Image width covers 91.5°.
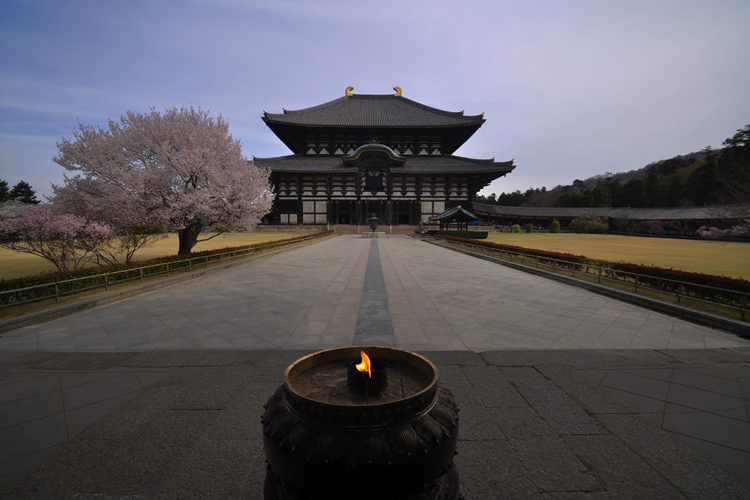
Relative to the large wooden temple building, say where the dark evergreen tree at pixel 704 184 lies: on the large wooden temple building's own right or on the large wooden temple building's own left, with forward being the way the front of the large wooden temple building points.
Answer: on the large wooden temple building's own left

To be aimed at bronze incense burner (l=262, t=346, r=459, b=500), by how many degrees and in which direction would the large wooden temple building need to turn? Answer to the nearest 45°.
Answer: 0° — it already faces it

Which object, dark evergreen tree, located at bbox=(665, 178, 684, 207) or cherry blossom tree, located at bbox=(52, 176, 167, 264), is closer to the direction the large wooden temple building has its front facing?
the cherry blossom tree

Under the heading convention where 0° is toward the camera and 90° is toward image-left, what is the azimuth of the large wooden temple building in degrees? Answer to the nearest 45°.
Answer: approximately 0°

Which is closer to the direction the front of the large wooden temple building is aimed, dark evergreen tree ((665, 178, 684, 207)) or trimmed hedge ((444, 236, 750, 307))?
the trimmed hedge

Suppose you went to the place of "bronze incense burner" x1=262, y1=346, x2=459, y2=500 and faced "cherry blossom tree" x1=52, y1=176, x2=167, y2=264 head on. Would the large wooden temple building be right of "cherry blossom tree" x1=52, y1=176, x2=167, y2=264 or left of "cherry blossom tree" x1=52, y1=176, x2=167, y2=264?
right

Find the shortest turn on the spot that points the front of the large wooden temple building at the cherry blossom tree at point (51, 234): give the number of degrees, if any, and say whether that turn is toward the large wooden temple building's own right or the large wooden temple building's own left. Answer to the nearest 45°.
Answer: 0° — it already faces it
